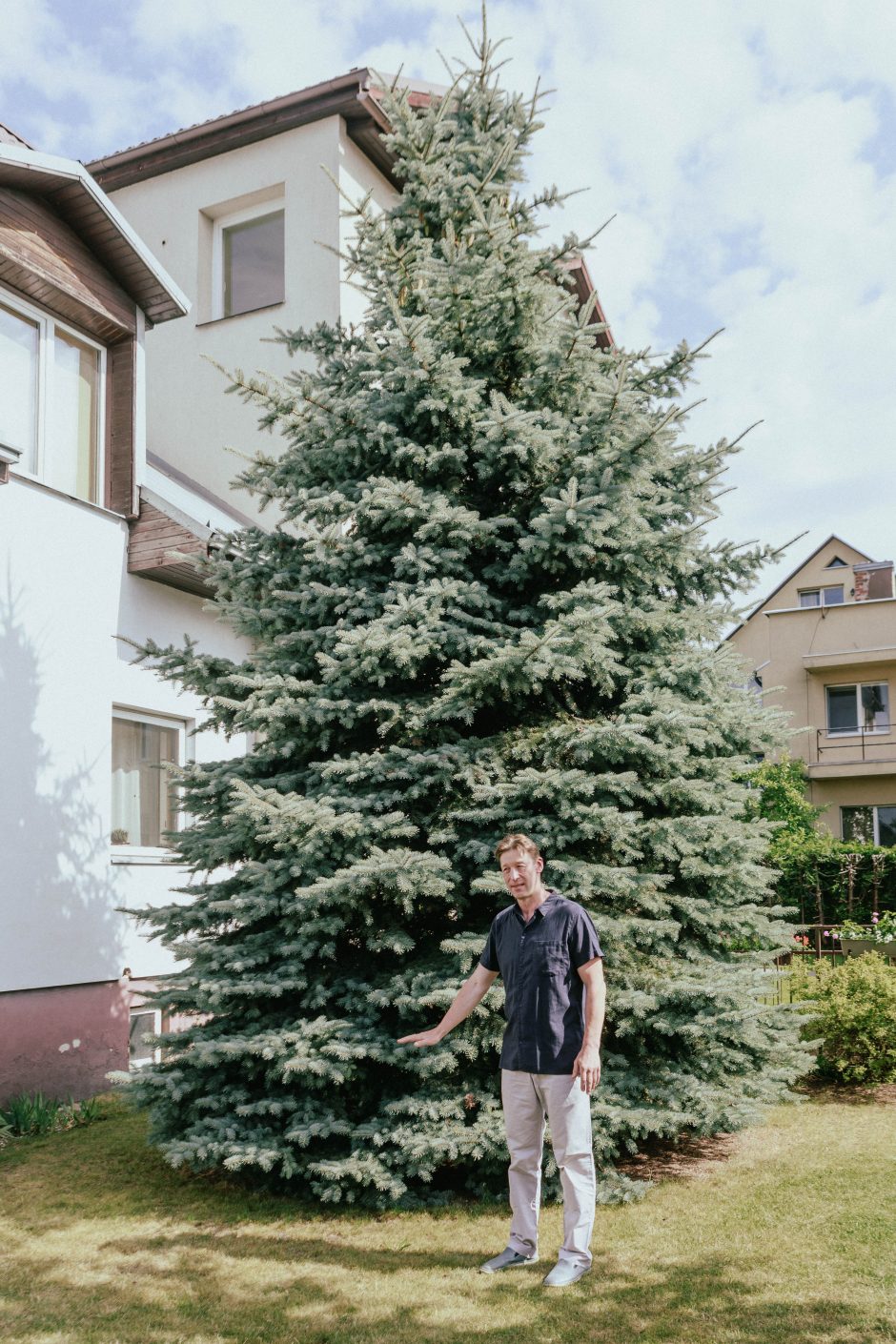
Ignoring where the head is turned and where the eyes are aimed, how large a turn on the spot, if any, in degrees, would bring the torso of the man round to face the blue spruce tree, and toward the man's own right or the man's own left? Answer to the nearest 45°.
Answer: approximately 135° to the man's own right

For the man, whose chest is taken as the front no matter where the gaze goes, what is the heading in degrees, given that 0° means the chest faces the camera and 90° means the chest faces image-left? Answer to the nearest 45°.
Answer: approximately 45°

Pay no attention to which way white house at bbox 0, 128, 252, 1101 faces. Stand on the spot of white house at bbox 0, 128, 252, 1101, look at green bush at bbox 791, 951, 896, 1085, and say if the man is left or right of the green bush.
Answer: right

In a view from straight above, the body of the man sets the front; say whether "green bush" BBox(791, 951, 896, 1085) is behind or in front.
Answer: behind

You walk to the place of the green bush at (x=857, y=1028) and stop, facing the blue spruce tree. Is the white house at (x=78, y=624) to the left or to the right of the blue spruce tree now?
right

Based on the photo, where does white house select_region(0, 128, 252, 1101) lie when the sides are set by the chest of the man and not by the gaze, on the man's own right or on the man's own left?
on the man's own right
